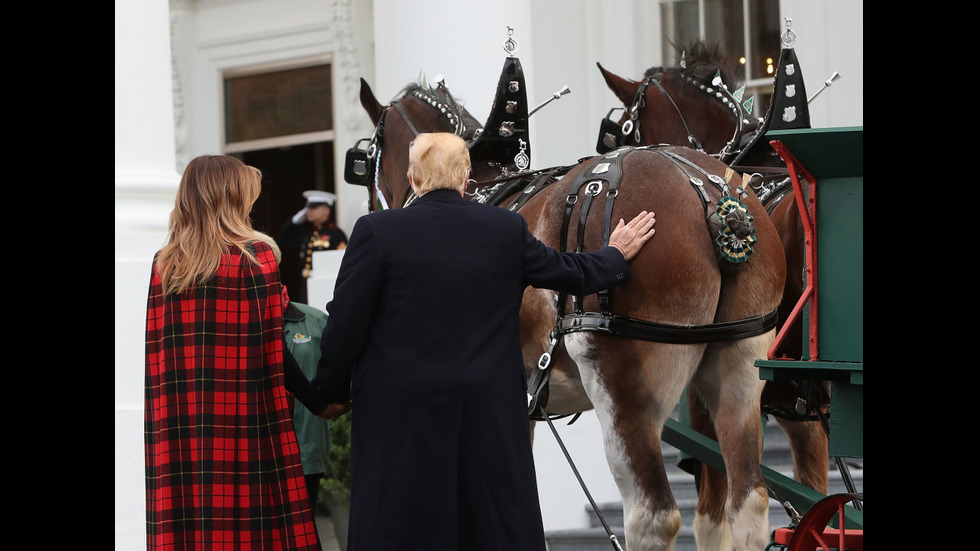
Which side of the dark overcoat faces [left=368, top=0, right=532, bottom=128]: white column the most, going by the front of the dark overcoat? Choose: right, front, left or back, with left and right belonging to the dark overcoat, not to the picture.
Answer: front

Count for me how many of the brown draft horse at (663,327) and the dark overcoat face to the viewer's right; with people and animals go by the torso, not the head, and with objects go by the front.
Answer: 0

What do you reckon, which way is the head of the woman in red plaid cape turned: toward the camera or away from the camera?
away from the camera

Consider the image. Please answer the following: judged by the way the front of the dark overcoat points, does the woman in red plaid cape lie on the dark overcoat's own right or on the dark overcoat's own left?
on the dark overcoat's own left

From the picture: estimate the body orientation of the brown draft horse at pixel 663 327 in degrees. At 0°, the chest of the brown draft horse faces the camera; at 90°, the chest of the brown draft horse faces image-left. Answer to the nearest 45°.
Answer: approximately 135°

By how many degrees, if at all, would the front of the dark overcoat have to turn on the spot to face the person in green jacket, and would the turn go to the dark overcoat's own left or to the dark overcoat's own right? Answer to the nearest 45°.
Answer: approximately 45° to the dark overcoat's own left

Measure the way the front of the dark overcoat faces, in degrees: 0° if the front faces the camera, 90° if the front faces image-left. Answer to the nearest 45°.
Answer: approximately 180°
